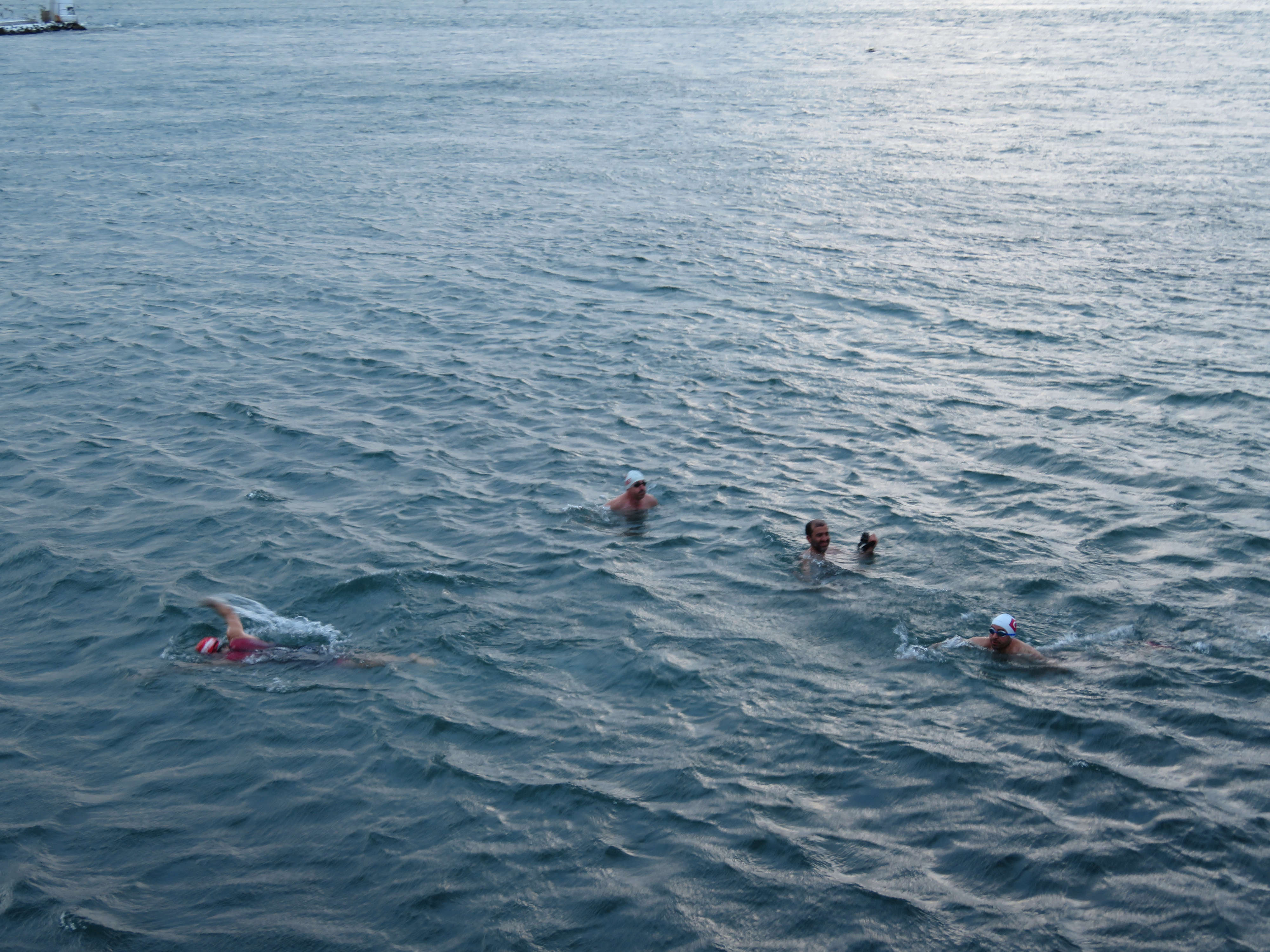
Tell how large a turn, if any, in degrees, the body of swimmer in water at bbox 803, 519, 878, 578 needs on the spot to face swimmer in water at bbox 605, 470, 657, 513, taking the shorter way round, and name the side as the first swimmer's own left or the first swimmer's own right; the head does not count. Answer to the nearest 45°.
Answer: approximately 135° to the first swimmer's own right

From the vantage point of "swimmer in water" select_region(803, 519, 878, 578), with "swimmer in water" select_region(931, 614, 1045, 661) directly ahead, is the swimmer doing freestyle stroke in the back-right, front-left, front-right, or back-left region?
back-right

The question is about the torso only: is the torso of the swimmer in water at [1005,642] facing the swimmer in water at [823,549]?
no

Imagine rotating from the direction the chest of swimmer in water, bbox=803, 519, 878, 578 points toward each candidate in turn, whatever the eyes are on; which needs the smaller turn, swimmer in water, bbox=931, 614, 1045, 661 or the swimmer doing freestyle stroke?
the swimmer in water

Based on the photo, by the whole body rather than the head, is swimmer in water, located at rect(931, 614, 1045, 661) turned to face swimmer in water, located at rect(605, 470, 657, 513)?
no

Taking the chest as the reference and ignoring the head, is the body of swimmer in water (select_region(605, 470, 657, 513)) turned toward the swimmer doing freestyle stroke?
no

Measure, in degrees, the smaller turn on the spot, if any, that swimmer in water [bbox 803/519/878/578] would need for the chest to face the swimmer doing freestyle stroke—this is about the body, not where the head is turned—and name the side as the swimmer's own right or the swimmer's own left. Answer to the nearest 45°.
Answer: approximately 90° to the swimmer's own right

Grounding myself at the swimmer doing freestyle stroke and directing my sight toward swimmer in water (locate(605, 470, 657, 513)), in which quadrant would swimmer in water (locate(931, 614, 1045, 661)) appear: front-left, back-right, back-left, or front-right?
front-right

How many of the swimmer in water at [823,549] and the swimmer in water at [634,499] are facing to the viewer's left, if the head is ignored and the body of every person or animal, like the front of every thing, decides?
0

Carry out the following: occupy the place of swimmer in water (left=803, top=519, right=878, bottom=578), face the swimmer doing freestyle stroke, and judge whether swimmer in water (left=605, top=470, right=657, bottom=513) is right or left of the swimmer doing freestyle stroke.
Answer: right

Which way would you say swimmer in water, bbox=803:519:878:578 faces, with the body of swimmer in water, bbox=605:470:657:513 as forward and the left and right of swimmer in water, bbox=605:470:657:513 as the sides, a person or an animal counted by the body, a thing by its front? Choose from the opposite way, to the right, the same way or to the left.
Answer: the same way

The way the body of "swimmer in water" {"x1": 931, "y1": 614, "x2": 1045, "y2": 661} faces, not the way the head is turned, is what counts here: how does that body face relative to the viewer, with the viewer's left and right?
facing the viewer and to the left of the viewer

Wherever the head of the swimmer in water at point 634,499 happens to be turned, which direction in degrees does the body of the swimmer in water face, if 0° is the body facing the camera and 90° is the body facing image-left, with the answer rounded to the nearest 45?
approximately 315°

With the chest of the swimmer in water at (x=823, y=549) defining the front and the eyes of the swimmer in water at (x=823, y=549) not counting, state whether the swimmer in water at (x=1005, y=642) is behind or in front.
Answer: in front

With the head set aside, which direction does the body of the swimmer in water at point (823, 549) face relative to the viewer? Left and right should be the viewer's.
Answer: facing the viewer and to the right of the viewer

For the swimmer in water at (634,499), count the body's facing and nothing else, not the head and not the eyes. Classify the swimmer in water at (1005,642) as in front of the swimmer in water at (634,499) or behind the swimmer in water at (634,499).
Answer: in front
